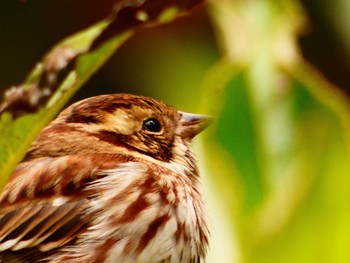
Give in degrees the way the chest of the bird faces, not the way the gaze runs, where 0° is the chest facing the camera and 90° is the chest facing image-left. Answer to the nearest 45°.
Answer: approximately 270°

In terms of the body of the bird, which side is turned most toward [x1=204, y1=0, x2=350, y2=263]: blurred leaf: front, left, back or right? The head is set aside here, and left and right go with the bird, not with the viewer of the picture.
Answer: left
